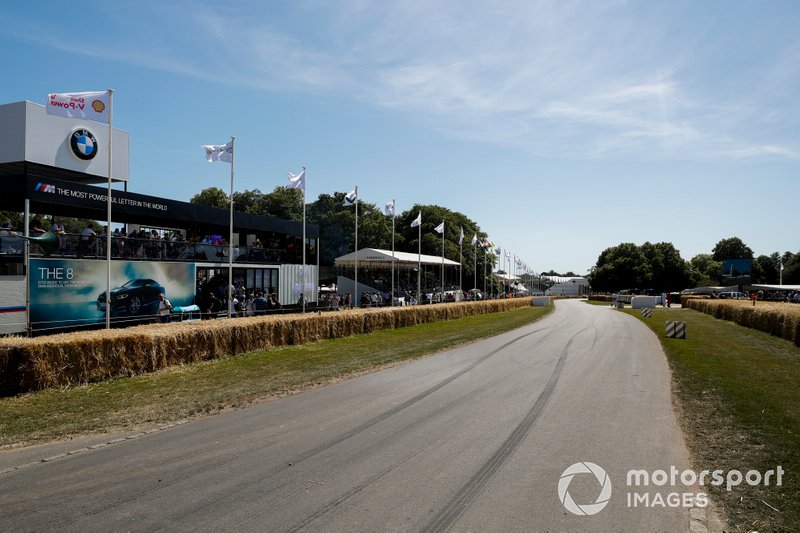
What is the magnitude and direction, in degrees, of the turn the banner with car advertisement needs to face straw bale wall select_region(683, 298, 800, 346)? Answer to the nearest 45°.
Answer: approximately 45° to its left

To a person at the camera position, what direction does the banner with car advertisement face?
facing the viewer and to the right of the viewer

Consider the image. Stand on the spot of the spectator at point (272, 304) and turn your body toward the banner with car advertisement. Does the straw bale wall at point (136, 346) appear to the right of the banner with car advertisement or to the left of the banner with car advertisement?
left

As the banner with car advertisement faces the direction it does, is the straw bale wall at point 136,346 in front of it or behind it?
in front

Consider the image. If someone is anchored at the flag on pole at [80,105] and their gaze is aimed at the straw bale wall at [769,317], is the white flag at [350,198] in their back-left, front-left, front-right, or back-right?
front-left

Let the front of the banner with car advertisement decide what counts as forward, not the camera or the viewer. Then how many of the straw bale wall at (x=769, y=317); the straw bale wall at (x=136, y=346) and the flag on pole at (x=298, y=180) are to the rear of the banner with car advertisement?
0

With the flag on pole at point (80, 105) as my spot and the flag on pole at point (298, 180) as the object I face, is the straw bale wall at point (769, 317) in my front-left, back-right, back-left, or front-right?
front-right

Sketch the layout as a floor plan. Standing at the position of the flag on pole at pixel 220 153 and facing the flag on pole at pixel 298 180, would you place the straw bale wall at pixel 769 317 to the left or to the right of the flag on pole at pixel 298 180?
right

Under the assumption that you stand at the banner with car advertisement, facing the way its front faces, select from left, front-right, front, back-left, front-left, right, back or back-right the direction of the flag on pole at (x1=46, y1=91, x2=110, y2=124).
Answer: front-right
